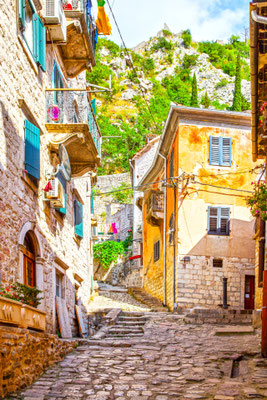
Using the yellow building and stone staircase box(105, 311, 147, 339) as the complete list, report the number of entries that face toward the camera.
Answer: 2

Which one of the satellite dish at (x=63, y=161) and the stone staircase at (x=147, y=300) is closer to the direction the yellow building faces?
the satellite dish

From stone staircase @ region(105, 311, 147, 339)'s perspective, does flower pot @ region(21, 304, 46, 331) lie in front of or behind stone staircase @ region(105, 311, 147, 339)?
in front

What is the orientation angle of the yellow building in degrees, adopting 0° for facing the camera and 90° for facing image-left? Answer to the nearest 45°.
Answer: approximately 0°

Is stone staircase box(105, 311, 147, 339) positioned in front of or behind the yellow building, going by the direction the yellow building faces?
in front

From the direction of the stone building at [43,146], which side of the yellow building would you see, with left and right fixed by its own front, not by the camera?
front
